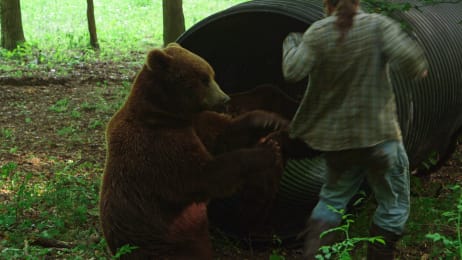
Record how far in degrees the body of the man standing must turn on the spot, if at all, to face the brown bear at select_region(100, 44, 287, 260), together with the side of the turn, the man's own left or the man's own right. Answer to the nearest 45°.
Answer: approximately 90° to the man's own left

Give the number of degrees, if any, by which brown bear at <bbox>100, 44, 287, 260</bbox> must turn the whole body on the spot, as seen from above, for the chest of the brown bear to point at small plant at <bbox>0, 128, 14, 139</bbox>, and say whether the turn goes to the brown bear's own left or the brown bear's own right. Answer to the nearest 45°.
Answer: approximately 135° to the brown bear's own left

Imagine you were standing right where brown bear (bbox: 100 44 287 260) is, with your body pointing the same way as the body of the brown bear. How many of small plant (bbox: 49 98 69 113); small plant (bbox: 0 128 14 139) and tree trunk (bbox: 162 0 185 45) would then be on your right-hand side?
0

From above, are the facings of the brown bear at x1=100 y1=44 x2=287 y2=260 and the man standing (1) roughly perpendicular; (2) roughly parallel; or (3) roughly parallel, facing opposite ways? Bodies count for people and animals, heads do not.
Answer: roughly perpendicular

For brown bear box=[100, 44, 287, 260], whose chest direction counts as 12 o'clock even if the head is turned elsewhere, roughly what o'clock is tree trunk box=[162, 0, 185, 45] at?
The tree trunk is roughly at 9 o'clock from the brown bear.

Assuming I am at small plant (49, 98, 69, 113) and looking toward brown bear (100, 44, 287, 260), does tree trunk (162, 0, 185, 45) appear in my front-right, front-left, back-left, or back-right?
back-left

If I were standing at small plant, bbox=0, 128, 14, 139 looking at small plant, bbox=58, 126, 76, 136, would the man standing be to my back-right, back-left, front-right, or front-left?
front-right

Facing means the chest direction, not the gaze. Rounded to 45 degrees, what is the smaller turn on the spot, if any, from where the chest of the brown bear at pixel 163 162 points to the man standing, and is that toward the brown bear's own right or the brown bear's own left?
0° — it already faces them

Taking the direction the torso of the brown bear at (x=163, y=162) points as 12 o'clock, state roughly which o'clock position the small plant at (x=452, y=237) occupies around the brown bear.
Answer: The small plant is roughly at 1 o'clock from the brown bear.

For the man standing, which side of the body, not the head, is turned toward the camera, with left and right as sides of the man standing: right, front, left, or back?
back

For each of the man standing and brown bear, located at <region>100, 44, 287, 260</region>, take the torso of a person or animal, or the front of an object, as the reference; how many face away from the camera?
1

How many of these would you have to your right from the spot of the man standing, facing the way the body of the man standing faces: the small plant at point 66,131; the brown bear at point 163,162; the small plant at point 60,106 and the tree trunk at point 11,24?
0

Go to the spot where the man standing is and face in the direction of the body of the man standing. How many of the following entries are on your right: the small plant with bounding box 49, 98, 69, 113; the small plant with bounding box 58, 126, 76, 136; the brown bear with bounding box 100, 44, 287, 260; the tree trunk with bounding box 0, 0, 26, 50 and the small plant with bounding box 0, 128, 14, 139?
0

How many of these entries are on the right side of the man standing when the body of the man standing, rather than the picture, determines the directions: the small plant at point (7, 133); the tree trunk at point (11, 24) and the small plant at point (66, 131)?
0

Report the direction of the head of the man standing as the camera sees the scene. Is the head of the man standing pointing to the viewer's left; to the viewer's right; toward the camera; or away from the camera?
away from the camera

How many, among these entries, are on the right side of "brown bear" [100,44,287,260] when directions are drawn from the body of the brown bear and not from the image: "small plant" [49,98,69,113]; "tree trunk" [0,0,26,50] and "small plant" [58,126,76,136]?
0

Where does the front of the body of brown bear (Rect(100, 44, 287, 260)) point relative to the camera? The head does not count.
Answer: to the viewer's right
